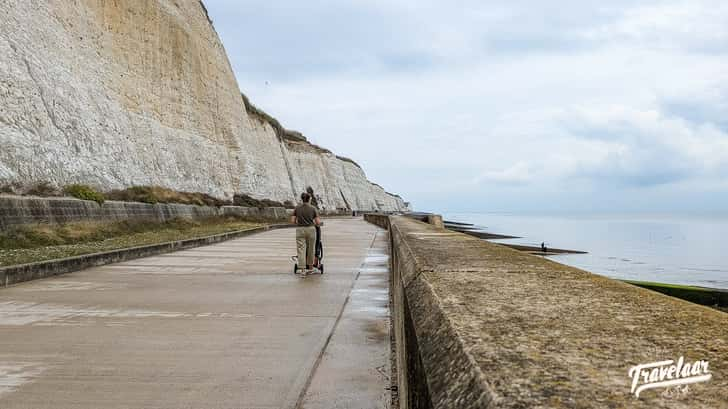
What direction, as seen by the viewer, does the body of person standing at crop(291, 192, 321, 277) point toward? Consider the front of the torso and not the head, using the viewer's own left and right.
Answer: facing away from the viewer

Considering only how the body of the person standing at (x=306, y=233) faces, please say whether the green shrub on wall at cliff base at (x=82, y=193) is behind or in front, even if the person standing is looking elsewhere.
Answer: in front

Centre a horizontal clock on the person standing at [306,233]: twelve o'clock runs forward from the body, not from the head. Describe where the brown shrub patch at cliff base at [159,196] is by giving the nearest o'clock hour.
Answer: The brown shrub patch at cliff base is roughly at 11 o'clock from the person standing.

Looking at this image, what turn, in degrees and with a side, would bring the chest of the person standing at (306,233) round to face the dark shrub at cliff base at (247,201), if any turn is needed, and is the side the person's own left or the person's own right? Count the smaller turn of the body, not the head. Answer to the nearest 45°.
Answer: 0° — they already face it

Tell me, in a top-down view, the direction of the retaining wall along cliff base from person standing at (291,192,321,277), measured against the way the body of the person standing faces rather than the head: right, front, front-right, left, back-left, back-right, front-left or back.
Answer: front-left

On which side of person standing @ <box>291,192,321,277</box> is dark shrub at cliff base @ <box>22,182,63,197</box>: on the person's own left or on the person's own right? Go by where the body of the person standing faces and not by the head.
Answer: on the person's own left
